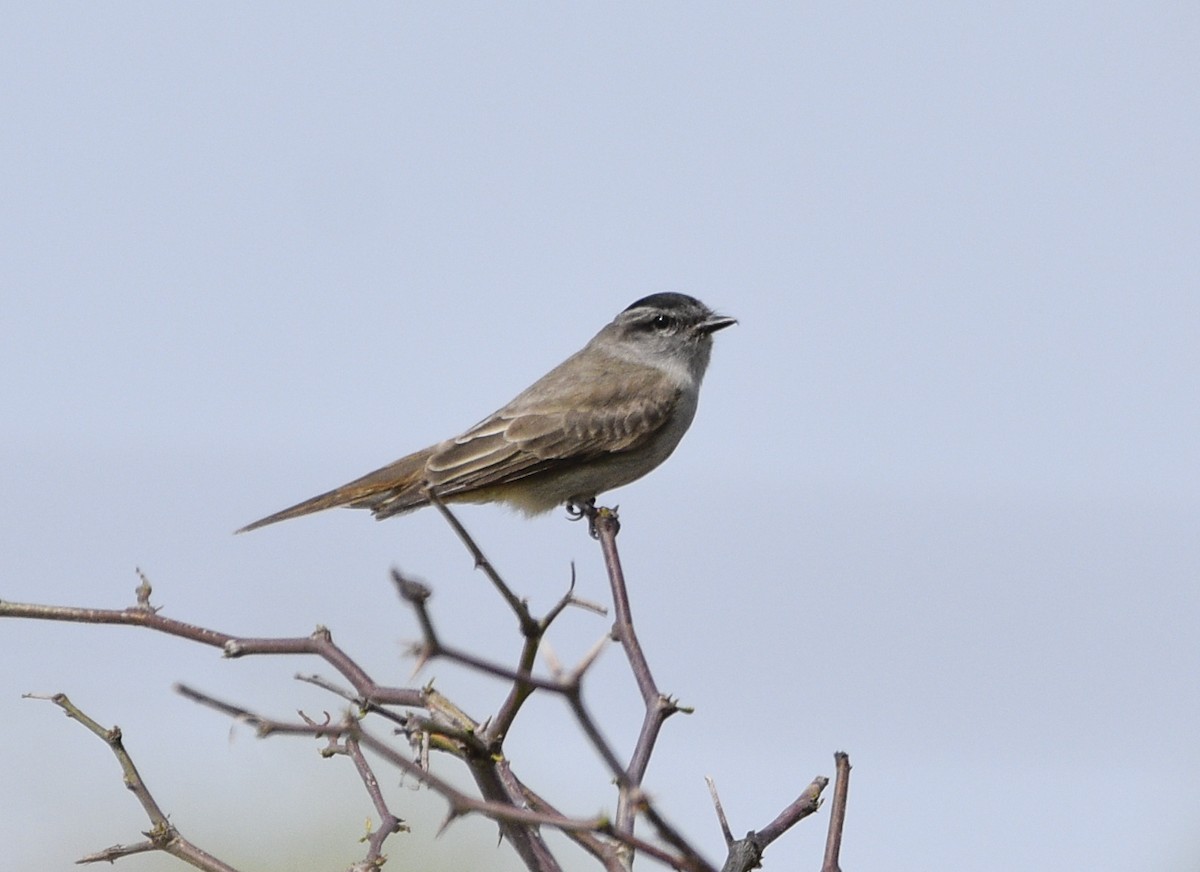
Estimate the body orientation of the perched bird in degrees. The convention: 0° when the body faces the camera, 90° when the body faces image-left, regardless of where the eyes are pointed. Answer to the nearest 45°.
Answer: approximately 270°
